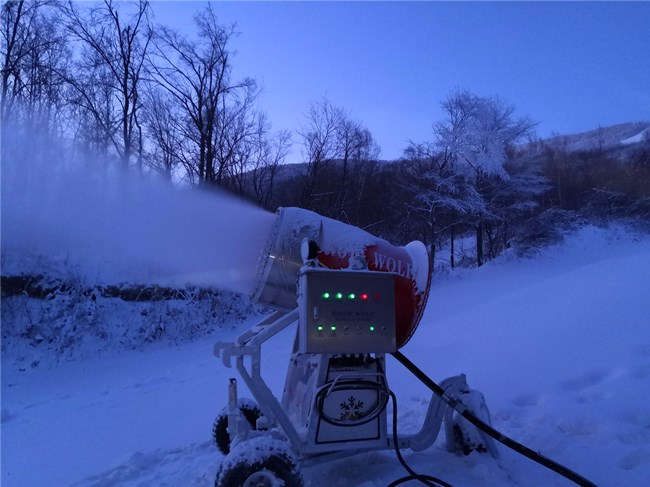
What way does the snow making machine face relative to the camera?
to the viewer's left
